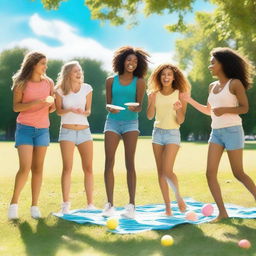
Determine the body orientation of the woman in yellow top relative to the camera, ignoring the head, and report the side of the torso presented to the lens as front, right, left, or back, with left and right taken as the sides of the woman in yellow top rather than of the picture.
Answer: front

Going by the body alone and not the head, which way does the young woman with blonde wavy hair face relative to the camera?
toward the camera

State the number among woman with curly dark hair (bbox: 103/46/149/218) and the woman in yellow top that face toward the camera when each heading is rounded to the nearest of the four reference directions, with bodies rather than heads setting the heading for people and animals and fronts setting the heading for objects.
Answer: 2

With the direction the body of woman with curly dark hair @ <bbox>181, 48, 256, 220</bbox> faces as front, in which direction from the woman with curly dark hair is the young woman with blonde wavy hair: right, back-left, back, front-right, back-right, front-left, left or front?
front-right

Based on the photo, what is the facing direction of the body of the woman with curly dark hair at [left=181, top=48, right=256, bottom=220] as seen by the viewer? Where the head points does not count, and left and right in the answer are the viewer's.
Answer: facing the viewer and to the left of the viewer

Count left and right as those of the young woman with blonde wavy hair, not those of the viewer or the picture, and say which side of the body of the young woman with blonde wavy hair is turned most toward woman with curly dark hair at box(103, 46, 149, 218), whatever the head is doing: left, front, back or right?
left

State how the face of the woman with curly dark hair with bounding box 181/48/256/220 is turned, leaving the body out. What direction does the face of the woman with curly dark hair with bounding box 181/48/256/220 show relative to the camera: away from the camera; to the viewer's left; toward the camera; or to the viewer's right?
to the viewer's left

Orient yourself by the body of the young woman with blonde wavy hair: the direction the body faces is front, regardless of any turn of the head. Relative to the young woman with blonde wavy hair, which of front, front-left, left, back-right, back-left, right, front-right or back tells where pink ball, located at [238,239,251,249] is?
front-left

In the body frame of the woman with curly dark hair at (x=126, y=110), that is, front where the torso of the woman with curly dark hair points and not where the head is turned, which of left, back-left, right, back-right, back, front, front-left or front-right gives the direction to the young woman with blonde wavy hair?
right

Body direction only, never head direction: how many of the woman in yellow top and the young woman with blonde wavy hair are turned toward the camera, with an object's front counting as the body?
2

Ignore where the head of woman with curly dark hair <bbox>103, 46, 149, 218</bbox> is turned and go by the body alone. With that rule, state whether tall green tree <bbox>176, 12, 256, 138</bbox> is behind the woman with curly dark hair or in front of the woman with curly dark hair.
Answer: behind

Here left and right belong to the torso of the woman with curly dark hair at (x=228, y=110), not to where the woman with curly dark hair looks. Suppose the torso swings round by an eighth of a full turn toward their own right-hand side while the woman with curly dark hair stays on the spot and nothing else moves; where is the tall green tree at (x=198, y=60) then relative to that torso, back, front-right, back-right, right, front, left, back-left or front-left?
right
